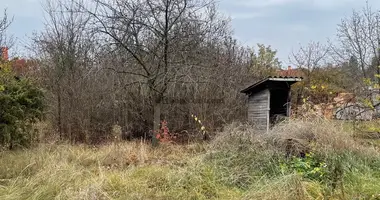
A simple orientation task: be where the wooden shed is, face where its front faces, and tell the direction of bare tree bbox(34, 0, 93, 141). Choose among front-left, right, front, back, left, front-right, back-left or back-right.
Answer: back-right

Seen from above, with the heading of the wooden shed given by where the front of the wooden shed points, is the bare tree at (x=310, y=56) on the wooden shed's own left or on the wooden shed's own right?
on the wooden shed's own left

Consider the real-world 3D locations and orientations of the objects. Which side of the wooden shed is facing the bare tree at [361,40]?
left

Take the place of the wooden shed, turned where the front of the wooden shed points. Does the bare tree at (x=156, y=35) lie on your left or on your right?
on your right

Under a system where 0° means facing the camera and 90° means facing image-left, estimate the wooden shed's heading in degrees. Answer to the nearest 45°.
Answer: approximately 315°

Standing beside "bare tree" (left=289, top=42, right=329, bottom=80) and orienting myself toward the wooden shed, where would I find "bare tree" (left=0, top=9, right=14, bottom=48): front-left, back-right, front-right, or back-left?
front-right

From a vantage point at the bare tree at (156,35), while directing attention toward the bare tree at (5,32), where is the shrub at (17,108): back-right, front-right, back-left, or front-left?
front-left

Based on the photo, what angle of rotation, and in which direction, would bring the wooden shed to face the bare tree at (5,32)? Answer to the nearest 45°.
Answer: approximately 135° to its right

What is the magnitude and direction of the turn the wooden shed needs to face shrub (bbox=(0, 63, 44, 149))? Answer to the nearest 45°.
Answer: approximately 90° to its right
